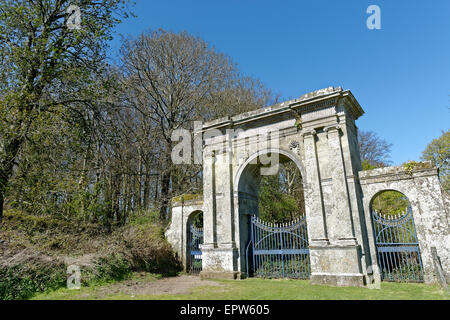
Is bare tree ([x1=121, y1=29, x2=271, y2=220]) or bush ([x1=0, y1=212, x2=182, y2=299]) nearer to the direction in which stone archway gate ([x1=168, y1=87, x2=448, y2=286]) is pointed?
the bush

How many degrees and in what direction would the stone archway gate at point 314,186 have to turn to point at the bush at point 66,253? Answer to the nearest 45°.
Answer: approximately 45° to its right

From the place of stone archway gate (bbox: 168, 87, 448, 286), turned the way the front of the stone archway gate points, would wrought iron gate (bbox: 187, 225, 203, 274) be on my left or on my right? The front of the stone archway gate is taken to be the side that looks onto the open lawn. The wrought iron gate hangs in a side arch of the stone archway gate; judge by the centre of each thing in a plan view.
on my right

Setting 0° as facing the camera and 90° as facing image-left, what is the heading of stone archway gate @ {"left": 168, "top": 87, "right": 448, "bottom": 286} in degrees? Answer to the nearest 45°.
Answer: approximately 45°

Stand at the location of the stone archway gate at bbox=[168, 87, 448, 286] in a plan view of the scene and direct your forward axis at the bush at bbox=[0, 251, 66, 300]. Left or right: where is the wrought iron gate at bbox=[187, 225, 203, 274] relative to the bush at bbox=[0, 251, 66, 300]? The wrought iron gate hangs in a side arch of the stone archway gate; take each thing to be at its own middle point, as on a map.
right

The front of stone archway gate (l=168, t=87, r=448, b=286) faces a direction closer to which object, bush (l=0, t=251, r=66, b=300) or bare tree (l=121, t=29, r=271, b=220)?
the bush

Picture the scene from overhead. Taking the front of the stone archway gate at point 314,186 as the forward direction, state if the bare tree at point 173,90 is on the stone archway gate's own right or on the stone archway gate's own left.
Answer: on the stone archway gate's own right
